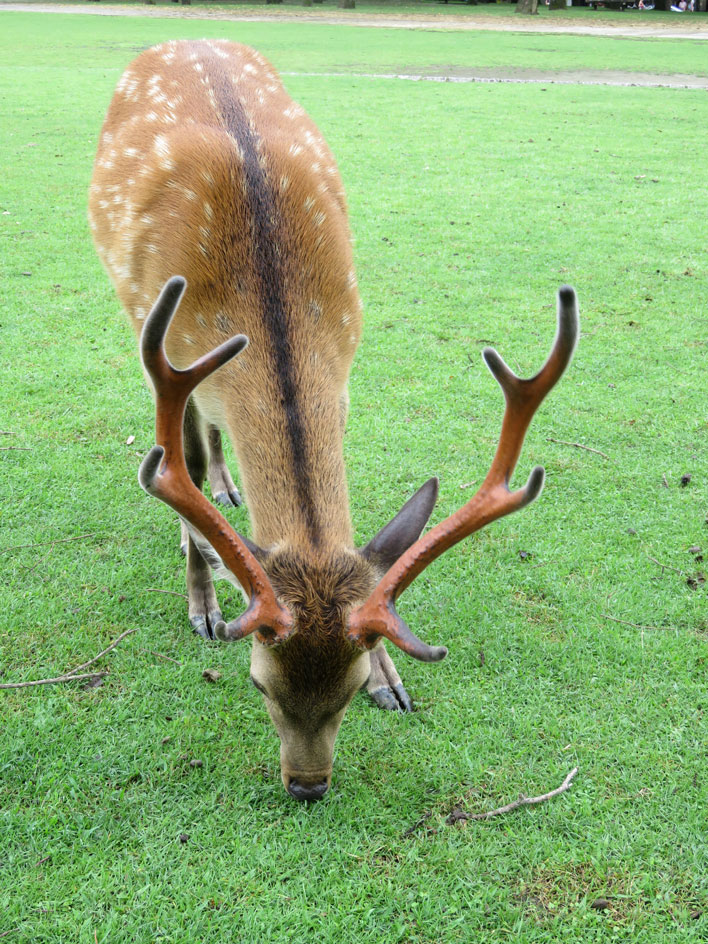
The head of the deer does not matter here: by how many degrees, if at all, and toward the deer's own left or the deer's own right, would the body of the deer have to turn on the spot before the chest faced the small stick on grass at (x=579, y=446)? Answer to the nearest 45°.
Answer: approximately 135° to the deer's own left

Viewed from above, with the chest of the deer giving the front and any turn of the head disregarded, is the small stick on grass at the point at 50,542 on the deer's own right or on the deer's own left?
on the deer's own right

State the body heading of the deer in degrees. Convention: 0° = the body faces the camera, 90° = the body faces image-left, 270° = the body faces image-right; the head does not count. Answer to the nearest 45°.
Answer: approximately 0°

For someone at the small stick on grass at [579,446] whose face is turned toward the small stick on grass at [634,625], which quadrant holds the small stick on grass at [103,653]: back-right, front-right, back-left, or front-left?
front-right

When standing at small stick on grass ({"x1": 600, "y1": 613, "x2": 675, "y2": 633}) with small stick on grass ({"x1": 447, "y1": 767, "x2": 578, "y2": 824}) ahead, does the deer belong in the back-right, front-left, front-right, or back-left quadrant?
front-right

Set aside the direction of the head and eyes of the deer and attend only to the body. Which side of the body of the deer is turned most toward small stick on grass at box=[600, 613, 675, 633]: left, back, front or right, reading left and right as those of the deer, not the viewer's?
left
